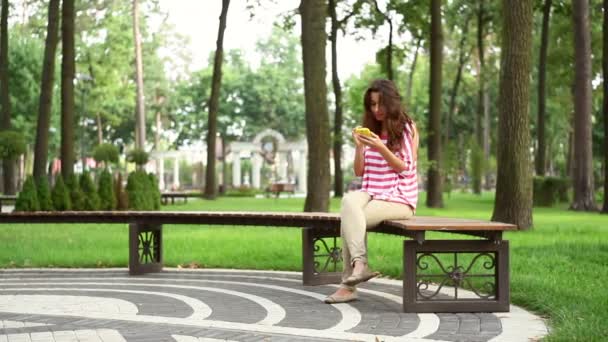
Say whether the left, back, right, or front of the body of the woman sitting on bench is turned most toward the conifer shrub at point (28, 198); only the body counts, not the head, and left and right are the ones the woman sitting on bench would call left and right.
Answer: right

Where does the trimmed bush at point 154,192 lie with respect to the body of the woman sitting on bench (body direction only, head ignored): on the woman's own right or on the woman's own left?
on the woman's own right

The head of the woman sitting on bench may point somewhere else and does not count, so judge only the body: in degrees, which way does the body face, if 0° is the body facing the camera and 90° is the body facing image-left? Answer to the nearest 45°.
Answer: approximately 45°

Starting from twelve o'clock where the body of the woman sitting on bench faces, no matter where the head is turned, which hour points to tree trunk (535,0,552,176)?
The tree trunk is roughly at 5 o'clock from the woman sitting on bench.

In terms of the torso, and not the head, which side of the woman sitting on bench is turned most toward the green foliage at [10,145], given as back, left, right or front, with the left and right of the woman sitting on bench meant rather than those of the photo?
right

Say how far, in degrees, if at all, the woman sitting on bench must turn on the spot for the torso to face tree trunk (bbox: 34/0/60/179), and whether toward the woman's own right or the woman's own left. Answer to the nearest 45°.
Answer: approximately 90° to the woman's own right

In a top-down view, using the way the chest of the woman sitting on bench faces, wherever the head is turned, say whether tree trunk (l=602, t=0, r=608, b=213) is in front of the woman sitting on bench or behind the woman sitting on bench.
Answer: behind

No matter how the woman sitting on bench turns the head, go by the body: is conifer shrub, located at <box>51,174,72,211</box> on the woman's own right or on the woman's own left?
on the woman's own right

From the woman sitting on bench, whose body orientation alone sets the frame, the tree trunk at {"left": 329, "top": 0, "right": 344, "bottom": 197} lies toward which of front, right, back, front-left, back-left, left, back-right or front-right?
back-right
